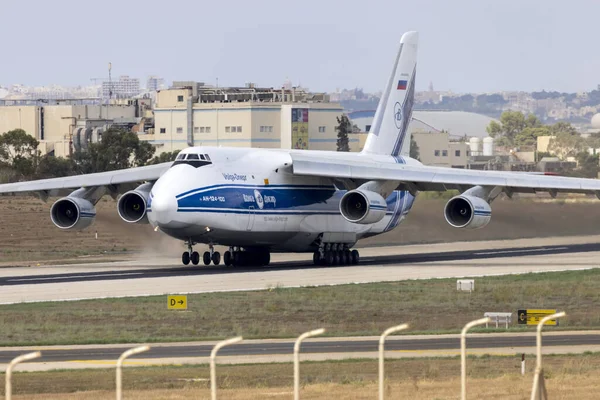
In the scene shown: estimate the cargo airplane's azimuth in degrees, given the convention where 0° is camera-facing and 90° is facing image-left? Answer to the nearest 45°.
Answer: approximately 45°

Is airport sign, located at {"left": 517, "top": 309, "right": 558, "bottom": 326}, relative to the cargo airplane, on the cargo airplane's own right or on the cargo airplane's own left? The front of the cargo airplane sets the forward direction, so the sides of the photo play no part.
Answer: on the cargo airplane's own left

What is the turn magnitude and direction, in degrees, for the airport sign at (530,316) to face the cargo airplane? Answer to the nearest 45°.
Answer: approximately 135° to its right
